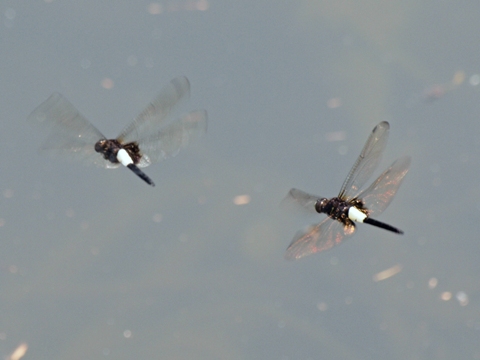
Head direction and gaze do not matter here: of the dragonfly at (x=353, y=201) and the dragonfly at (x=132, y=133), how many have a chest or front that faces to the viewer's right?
0

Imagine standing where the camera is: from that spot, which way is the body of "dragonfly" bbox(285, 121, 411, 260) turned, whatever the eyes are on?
to the viewer's left

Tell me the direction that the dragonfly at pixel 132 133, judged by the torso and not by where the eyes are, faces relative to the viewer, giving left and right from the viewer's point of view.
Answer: facing away from the viewer and to the left of the viewer
